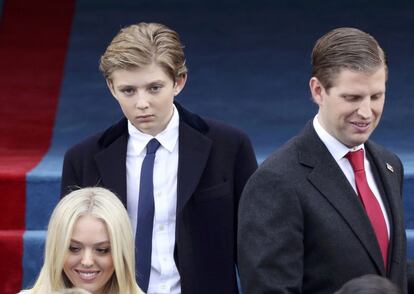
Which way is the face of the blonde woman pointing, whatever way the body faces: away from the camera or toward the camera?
toward the camera

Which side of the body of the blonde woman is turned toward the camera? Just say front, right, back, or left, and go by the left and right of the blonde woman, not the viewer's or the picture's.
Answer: front
